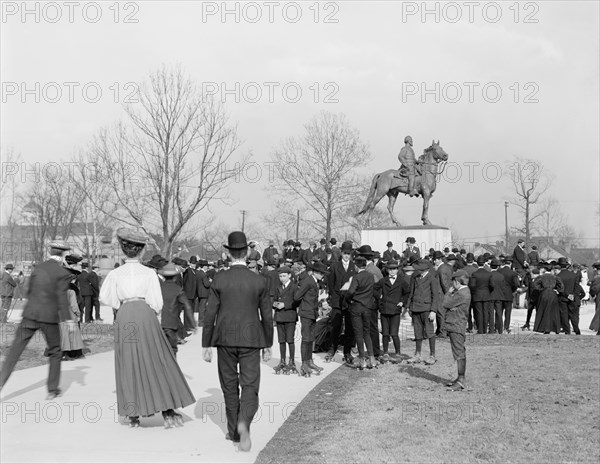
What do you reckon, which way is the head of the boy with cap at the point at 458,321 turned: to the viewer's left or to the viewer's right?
to the viewer's left

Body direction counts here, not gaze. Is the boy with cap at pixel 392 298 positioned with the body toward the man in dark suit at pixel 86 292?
no

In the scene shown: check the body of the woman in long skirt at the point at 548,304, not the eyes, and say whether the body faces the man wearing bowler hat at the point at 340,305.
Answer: no

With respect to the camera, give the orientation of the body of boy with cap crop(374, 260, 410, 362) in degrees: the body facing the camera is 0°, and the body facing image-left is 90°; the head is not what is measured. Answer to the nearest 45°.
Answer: approximately 0°

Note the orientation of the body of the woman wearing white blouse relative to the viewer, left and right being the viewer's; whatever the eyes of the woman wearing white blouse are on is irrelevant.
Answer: facing away from the viewer

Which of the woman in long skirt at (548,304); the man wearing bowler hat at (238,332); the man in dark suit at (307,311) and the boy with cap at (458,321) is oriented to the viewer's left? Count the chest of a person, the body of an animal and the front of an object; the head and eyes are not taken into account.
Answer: the boy with cap

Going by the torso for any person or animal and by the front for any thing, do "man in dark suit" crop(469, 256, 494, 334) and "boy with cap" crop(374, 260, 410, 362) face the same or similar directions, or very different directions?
very different directions

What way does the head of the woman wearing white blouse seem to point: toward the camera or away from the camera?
away from the camera

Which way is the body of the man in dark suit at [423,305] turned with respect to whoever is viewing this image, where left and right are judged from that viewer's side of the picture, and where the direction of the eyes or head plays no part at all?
facing the viewer and to the left of the viewer

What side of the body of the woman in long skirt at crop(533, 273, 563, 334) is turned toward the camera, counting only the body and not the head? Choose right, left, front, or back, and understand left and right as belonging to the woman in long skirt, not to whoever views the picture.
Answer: back

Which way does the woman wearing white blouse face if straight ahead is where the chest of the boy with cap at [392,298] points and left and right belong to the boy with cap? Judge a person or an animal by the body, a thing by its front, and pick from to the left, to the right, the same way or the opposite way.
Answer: the opposite way

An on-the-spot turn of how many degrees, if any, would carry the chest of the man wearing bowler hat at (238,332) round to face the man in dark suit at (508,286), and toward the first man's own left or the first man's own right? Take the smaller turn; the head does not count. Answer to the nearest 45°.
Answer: approximately 45° to the first man's own right

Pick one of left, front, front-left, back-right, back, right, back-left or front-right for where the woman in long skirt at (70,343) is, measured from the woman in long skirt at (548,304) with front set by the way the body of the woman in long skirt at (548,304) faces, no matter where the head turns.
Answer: back-left

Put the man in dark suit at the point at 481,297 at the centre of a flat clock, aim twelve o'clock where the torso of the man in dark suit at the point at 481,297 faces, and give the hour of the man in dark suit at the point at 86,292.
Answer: the man in dark suit at the point at 86,292 is roughly at 9 o'clock from the man in dark suit at the point at 481,297.

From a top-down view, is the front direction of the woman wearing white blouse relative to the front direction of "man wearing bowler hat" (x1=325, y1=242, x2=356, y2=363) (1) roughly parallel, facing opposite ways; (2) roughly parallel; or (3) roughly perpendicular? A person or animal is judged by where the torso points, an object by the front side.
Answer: roughly parallel, facing opposite ways

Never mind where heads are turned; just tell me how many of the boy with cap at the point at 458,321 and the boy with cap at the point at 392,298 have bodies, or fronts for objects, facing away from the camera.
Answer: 0

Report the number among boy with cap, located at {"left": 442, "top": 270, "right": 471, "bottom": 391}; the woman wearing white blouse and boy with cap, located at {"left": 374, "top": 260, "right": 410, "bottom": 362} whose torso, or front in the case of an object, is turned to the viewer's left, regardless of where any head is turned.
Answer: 1

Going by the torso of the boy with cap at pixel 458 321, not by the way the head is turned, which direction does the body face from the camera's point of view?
to the viewer's left

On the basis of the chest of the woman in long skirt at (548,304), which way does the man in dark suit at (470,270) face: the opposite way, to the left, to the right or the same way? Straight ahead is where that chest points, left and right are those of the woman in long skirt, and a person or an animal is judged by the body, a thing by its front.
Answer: the same way

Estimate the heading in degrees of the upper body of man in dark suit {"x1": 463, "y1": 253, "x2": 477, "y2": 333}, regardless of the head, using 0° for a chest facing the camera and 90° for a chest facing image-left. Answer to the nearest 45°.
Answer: approximately 180°

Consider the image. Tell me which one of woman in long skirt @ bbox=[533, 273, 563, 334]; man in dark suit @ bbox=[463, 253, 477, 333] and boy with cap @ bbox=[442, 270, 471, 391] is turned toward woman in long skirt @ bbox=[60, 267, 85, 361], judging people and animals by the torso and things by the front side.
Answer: the boy with cap
